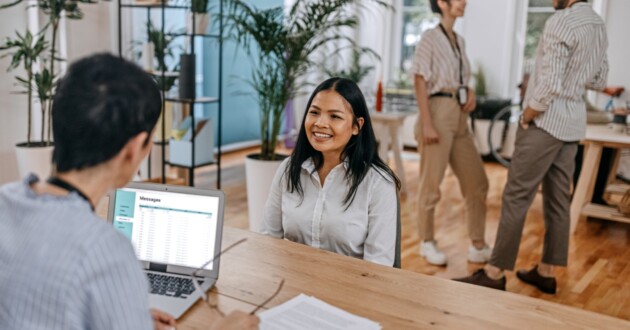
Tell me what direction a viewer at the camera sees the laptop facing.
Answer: facing the viewer and to the left of the viewer

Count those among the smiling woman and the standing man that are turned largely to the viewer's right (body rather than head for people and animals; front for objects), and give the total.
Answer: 0

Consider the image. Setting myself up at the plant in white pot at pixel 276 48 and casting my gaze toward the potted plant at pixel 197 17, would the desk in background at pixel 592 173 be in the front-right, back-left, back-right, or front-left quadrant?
back-right

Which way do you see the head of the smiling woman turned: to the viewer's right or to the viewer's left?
to the viewer's left

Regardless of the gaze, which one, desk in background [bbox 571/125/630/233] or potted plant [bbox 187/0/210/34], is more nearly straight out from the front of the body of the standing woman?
the desk in background

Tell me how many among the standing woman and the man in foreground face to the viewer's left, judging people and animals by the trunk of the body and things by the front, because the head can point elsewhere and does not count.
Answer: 0

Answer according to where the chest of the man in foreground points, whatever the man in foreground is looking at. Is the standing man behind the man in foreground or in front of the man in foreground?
in front

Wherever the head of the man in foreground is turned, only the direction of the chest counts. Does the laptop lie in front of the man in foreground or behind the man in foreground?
in front

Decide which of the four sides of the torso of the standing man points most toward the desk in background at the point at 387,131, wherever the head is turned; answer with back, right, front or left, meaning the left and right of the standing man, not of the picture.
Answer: front

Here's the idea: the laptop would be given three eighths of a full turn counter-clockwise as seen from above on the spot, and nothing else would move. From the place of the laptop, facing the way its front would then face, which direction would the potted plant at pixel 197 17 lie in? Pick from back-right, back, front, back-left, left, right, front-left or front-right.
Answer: left

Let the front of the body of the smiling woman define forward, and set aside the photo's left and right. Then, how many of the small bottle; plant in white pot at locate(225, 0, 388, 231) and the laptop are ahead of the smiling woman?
1

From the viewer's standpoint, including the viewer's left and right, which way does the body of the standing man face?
facing away from the viewer and to the left of the viewer

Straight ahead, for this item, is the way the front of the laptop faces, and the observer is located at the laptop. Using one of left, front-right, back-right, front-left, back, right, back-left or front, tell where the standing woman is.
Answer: back

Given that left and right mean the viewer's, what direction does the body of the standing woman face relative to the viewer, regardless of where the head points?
facing the viewer and to the right of the viewer

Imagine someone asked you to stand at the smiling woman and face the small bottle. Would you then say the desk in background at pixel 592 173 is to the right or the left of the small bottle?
right

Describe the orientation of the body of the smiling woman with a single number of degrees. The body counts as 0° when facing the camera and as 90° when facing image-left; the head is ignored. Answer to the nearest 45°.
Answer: approximately 45°

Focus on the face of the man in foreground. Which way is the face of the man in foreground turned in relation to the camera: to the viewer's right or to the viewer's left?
to the viewer's right
